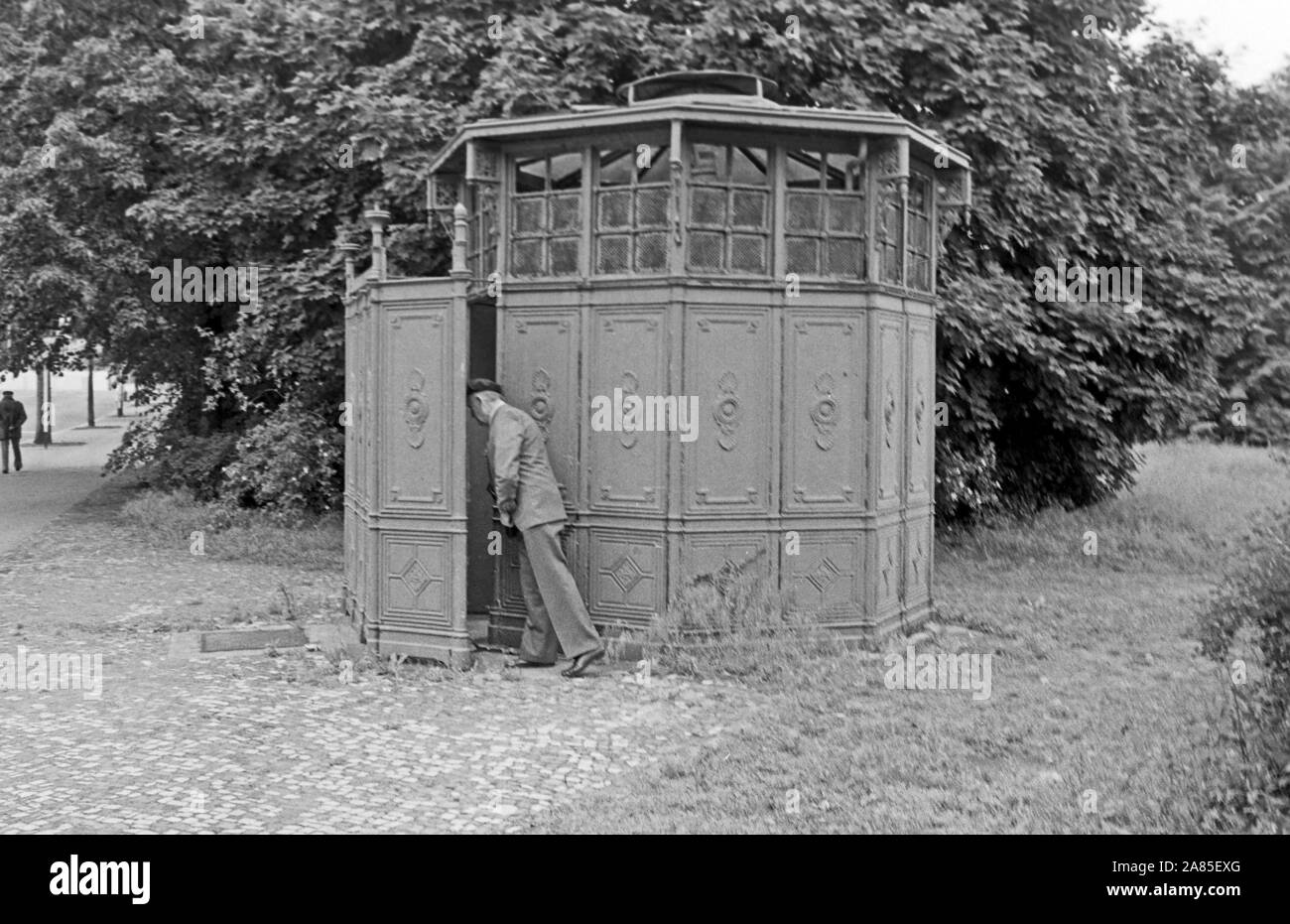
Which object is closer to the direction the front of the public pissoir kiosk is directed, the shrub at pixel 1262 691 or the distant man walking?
the distant man walking

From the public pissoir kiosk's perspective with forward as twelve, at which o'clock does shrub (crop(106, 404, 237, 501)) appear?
The shrub is roughly at 2 o'clock from the public pissoir kiosk.

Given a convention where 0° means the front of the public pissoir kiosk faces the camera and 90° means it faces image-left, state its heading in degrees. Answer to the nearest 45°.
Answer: approximately 90°

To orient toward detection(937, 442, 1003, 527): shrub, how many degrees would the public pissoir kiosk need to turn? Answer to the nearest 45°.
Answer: approximately 135° to its right

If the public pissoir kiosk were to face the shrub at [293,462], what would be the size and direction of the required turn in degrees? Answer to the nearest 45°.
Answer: approximately 45° to its right

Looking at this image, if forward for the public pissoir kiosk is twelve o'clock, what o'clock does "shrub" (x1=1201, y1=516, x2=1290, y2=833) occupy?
The shrub is roughly at 8 o'clock from the public pissoir kiosk.
